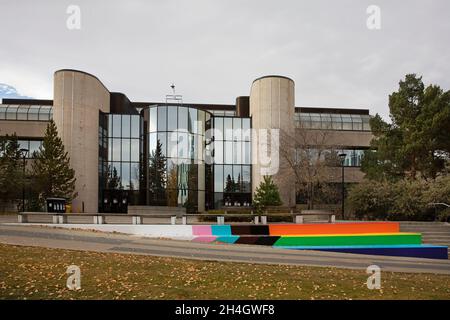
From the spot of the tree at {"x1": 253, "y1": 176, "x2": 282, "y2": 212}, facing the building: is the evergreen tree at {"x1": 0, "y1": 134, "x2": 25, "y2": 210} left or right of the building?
left

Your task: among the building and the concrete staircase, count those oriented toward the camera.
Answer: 2

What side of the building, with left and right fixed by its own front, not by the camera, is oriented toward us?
front

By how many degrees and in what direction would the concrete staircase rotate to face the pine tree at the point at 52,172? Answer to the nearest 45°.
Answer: approximately 90° to its right

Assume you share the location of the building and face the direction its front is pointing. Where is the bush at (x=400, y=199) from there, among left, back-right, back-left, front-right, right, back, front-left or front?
front-left

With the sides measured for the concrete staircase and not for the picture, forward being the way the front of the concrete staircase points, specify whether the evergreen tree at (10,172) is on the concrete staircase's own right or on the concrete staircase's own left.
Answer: on the concrete staircase's own right

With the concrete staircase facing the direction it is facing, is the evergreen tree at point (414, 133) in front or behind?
behind

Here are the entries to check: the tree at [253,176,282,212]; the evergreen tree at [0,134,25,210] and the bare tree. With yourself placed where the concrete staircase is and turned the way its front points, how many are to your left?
0

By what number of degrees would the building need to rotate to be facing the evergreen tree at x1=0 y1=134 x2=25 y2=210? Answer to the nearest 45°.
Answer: approximately 45° to its right

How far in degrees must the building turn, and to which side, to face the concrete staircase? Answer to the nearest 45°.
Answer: approximately 45° to its left

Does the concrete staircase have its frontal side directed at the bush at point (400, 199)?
no

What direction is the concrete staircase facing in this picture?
toward the camera
